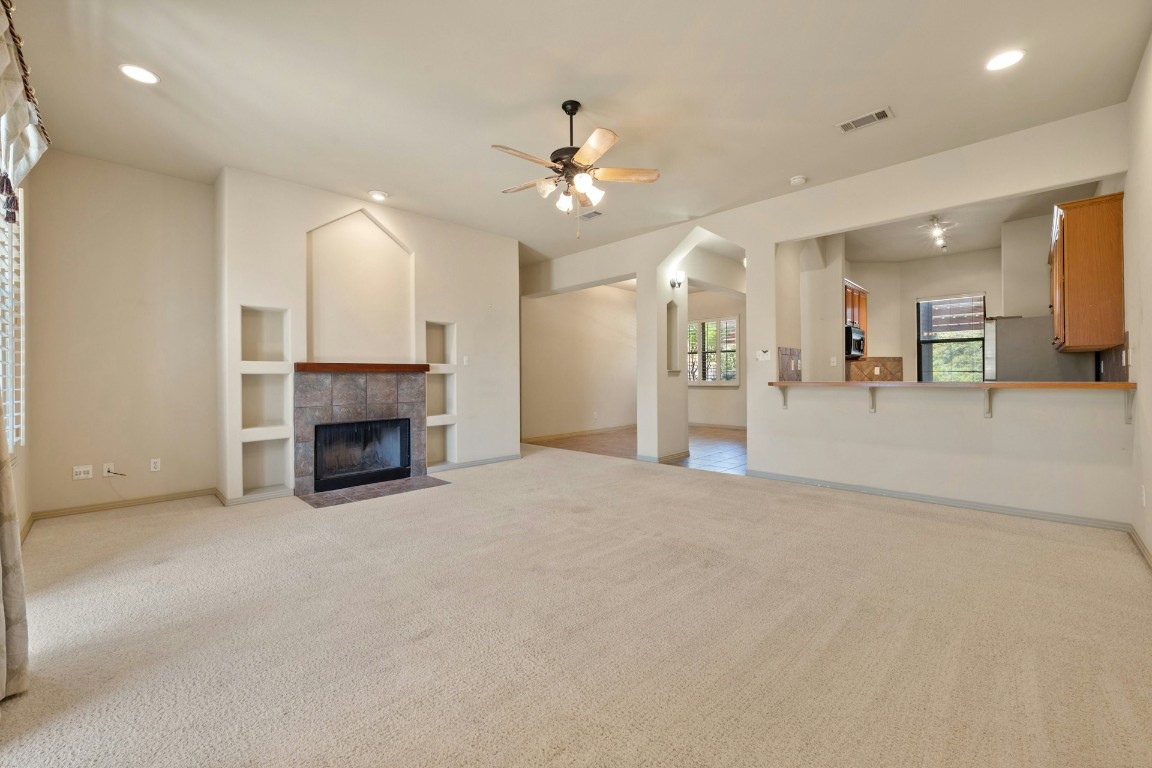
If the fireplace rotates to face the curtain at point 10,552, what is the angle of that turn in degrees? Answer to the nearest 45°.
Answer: approximately 45° to its right

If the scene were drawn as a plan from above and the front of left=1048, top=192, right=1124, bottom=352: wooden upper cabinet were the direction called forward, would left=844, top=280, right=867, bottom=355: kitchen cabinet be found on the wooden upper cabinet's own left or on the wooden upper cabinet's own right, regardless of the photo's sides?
on the wooden upper cabinet's own right

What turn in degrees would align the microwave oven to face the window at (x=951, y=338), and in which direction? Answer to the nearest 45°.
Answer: approximately 90° to its left

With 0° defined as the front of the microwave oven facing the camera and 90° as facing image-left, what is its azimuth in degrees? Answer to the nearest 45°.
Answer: approximately 315°

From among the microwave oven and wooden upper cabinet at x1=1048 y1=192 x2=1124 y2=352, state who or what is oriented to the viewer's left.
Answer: the wooden upper cabinet

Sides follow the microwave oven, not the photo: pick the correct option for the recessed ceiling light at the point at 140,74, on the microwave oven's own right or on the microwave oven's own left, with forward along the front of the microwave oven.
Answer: on the microwave oven's own right

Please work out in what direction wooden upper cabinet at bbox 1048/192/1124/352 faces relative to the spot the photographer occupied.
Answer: facing to the left of the viewer

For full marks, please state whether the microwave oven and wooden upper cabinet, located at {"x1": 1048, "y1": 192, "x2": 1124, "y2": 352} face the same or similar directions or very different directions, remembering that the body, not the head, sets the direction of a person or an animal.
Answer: very different directions

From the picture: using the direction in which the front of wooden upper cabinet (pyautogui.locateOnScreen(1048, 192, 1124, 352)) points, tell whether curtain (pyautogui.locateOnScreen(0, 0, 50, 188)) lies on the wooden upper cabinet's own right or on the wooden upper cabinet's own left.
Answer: on the wooden upper cabinet's own left

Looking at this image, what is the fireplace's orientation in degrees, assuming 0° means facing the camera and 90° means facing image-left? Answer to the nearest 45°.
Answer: approximately 315°

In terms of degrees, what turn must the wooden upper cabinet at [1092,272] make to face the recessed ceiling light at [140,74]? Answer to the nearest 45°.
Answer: approximately 45° to its left
